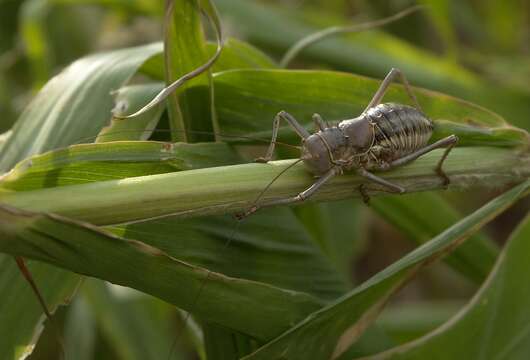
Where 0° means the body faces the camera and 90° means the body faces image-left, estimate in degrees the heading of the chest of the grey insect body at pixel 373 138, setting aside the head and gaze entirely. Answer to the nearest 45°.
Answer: approximately 90°

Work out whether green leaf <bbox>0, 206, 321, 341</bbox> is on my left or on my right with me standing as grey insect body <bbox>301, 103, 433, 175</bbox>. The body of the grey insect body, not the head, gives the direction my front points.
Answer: on my left

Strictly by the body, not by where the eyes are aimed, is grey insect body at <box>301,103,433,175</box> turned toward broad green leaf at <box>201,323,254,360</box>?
no

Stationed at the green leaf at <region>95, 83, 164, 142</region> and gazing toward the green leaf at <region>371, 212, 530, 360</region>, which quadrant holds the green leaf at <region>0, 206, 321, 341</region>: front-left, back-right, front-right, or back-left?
front-right

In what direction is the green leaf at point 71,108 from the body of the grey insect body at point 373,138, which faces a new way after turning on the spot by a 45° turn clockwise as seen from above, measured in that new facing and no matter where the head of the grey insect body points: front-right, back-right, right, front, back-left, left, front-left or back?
front-left
